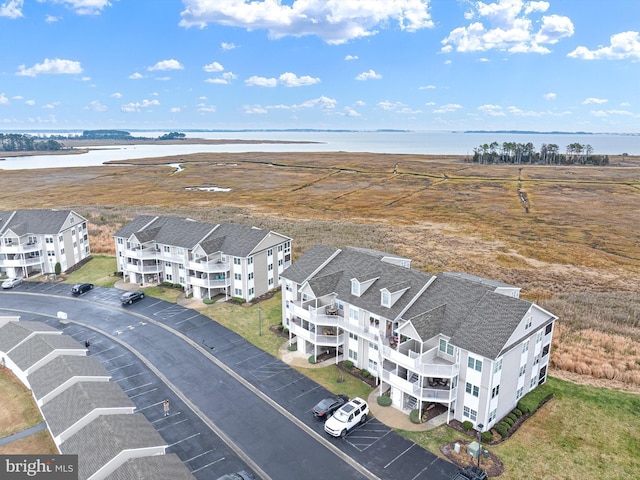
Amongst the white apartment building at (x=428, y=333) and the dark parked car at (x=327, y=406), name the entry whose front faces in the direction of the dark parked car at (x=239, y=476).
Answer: the white apartment building

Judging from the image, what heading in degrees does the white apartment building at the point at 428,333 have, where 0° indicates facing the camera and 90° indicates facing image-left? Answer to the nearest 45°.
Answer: approximately 45°

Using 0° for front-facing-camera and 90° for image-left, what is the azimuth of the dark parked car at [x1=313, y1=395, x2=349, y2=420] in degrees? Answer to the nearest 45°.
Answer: approximately 225°

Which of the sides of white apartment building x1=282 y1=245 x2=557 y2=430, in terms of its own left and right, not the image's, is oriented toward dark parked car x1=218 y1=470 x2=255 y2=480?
front

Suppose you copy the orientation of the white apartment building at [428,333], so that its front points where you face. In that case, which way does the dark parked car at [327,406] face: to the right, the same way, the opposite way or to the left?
the opposite way

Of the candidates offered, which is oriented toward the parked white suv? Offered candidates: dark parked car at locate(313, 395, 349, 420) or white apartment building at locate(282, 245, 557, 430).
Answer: the white apartment building

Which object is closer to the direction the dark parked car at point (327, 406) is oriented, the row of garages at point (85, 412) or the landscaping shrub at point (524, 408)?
the landscaping shrub

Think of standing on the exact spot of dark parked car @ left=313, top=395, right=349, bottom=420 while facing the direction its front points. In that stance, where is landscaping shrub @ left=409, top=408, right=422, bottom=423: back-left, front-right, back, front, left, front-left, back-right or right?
front-right

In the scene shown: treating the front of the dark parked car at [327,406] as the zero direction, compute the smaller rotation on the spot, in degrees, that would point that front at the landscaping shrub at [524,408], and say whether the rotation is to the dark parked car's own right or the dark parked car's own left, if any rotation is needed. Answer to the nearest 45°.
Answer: approximately 45° to the dark parked car's own right
